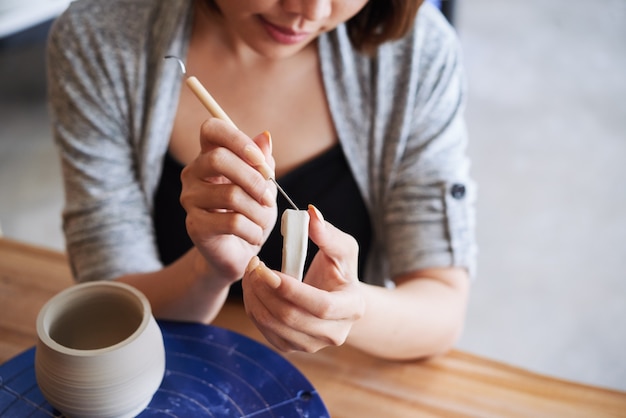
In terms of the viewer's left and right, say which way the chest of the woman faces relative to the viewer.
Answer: facing the viewer
